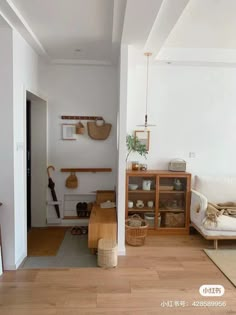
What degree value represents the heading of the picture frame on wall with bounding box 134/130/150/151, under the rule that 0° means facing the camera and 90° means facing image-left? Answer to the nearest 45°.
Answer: approximately 0°

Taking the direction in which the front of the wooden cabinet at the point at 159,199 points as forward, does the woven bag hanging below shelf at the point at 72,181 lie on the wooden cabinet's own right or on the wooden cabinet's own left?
on the wooden cabinet's own right

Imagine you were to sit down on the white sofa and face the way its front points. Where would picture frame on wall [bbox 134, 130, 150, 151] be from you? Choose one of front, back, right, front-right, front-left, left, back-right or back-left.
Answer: right

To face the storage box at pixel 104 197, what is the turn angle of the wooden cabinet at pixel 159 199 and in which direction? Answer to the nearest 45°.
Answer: approximately 90° to its right

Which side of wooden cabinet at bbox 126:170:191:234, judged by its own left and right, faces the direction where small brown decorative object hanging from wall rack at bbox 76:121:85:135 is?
right

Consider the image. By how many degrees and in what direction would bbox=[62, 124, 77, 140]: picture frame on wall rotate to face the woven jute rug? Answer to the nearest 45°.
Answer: approximately 45° to its left
